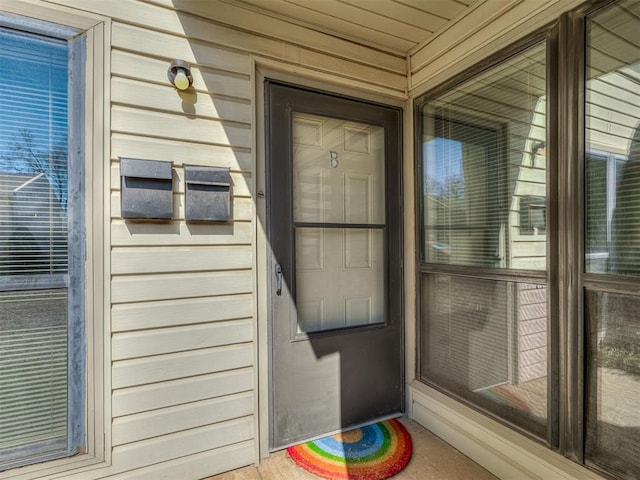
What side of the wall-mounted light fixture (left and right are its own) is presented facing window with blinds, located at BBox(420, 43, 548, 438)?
left

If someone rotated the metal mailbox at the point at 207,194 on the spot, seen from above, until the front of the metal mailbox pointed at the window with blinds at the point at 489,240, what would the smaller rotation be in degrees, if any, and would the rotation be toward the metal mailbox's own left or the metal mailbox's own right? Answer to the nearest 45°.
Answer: approximately 90° to the metal mailbox's own left

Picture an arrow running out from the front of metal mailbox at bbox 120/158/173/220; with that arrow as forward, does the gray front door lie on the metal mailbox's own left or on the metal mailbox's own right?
on the metal mailbox's own left

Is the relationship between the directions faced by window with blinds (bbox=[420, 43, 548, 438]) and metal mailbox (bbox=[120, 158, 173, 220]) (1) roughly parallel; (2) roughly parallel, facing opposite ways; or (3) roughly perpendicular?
roughly perpendicular

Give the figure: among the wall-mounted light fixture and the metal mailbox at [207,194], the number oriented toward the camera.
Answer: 2

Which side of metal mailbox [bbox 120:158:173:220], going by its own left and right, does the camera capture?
front

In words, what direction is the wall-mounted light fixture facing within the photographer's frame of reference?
facing the viewer
